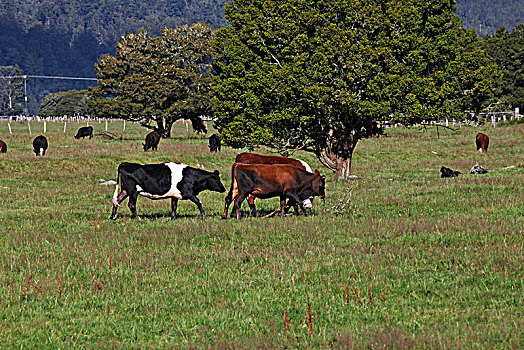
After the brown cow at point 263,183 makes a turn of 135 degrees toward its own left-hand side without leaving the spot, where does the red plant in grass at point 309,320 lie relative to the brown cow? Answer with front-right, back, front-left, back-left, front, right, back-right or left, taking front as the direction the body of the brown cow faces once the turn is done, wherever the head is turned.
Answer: back-left

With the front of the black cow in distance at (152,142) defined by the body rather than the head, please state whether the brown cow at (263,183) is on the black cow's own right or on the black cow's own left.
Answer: on the black cow's own left

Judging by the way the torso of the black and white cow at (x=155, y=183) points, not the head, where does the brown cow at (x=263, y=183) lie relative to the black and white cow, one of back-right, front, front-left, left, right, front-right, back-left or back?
front

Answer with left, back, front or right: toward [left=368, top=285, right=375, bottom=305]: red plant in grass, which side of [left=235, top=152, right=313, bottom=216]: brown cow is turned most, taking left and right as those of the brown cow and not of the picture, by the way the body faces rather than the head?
right

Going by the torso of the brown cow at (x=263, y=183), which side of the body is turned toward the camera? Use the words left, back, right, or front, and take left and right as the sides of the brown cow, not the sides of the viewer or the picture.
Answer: right

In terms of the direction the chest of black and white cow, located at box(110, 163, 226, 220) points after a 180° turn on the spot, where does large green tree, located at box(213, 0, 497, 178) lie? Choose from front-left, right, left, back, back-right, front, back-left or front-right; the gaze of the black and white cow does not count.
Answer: back-right

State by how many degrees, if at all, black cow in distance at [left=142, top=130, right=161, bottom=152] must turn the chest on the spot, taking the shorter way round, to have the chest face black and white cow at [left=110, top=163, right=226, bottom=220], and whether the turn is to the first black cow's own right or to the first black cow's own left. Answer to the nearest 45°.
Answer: approximately 45° to the first black cow's own left

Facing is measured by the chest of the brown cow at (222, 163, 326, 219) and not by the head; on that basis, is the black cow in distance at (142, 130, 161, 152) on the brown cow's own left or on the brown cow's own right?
on the brown cow's own left

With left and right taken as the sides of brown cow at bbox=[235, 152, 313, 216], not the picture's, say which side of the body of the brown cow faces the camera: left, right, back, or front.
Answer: right

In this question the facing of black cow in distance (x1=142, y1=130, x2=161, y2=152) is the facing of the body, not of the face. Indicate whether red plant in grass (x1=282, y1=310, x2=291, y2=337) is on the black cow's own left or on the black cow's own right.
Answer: on the black cow's own left

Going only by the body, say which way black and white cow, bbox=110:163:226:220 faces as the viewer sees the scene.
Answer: to the viewer's right

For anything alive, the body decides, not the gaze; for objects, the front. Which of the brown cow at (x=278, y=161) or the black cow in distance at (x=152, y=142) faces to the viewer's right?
the brown cow

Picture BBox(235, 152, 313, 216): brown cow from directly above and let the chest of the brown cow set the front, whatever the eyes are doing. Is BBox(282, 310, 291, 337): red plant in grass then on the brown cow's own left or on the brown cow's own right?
on the brown cow's own right
